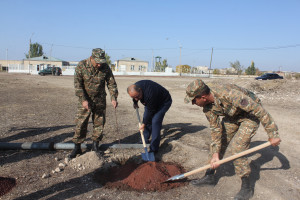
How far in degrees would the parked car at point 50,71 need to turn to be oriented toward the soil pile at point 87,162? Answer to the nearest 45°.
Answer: approximately 90° to its left

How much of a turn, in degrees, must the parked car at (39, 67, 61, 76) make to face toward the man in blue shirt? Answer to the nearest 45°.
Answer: approximately 90° to its left

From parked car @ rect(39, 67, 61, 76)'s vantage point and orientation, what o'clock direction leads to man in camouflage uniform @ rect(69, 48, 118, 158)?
The man in camouflage uniform is roughly at 9 o'clock from the parked car.

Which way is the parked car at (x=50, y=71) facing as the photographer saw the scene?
facing to the left of the viewer

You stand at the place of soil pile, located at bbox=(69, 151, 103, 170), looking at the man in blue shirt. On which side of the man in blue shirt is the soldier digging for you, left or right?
right

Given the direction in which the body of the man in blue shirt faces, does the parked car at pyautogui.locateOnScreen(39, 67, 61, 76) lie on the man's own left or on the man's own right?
on the man's own right

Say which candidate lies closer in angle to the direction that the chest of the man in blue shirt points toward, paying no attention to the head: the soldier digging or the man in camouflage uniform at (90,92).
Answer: the man in camouflage uniform

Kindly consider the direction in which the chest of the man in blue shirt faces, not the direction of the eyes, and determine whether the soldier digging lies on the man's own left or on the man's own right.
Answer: on the man's own left

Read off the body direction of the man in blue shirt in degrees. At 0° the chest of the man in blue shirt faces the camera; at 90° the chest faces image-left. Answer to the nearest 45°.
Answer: approximately 45°
